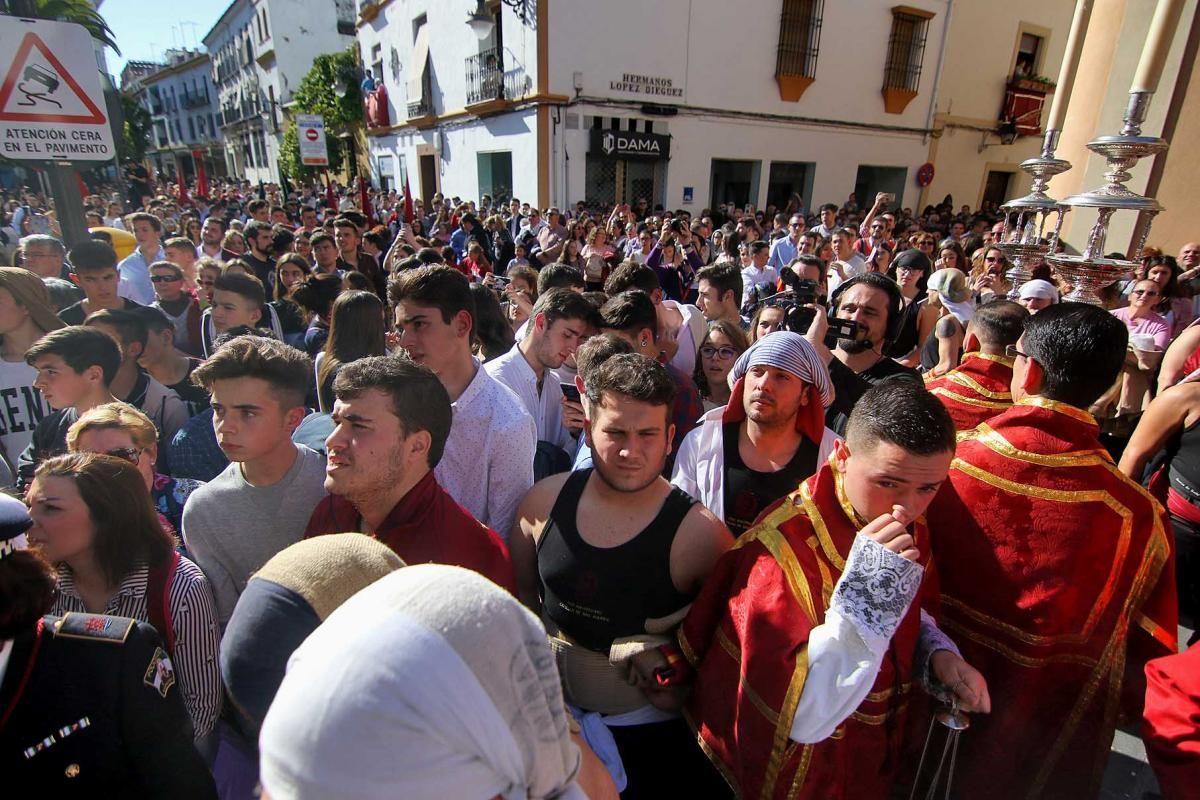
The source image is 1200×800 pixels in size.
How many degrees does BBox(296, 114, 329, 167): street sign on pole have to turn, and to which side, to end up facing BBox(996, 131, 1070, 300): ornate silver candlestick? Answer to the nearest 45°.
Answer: approximately 45° to its left

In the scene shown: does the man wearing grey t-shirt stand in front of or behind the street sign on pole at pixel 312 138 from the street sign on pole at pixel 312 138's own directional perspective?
in front

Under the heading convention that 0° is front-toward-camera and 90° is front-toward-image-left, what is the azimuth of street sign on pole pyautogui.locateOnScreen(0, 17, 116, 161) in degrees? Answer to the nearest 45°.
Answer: approximately 0°

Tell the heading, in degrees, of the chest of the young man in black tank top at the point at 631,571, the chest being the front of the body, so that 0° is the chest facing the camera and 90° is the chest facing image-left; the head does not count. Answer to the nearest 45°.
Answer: approximately 0°

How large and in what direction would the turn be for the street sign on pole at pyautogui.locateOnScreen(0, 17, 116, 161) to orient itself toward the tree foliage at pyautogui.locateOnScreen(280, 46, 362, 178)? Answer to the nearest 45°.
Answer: approximately 180°

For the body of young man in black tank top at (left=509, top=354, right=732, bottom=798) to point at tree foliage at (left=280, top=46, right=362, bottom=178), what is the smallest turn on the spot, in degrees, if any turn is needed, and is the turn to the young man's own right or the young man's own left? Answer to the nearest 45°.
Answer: approximately 135° to the young man's own right
